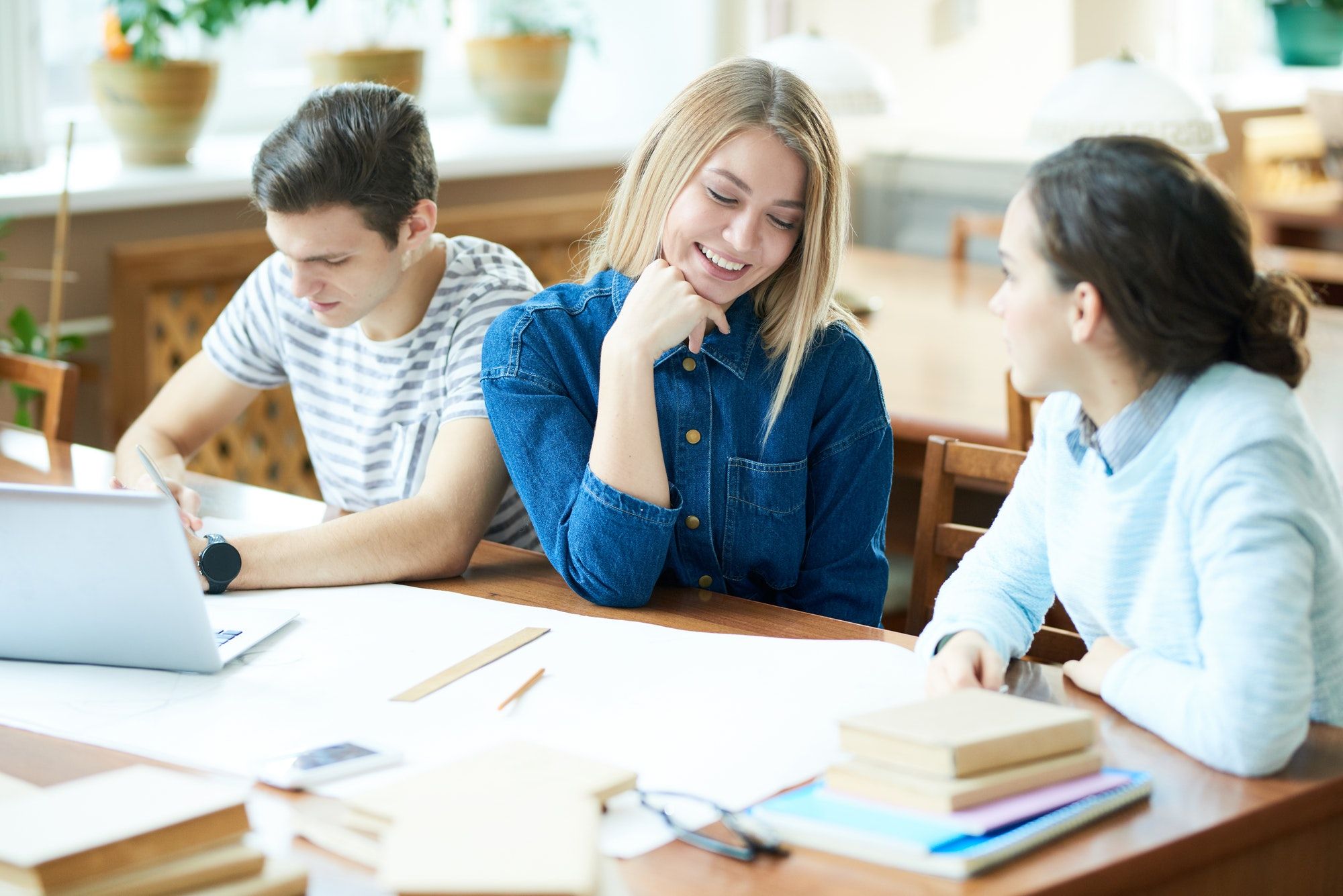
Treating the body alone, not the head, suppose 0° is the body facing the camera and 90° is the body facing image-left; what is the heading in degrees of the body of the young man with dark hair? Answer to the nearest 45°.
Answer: approximately 45°

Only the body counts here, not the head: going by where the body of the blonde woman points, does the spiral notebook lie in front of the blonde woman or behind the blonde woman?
in front

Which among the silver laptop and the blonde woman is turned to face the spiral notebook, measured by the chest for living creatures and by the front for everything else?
the blonde woman

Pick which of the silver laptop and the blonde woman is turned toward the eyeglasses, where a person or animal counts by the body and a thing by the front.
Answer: the blonde woman

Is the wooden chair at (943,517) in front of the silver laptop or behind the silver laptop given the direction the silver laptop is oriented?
in front

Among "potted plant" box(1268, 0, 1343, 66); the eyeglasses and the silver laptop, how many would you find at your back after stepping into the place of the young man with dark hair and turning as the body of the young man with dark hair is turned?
1

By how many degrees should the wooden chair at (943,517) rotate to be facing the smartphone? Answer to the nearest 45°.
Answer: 0° — it already faces it

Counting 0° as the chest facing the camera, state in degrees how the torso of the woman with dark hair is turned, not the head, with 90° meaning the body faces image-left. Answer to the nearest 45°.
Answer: approximately 45°

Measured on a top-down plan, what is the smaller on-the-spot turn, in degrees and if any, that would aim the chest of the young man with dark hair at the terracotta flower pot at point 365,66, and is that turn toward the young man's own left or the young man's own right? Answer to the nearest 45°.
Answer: approximately 135° to the young man's own right

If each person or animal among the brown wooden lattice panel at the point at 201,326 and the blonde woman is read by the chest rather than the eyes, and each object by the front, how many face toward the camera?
2

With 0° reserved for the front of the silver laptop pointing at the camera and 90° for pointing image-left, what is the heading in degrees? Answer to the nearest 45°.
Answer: approximately 225°

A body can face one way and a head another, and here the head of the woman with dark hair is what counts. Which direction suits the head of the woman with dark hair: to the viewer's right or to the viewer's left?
to the viewer's left
